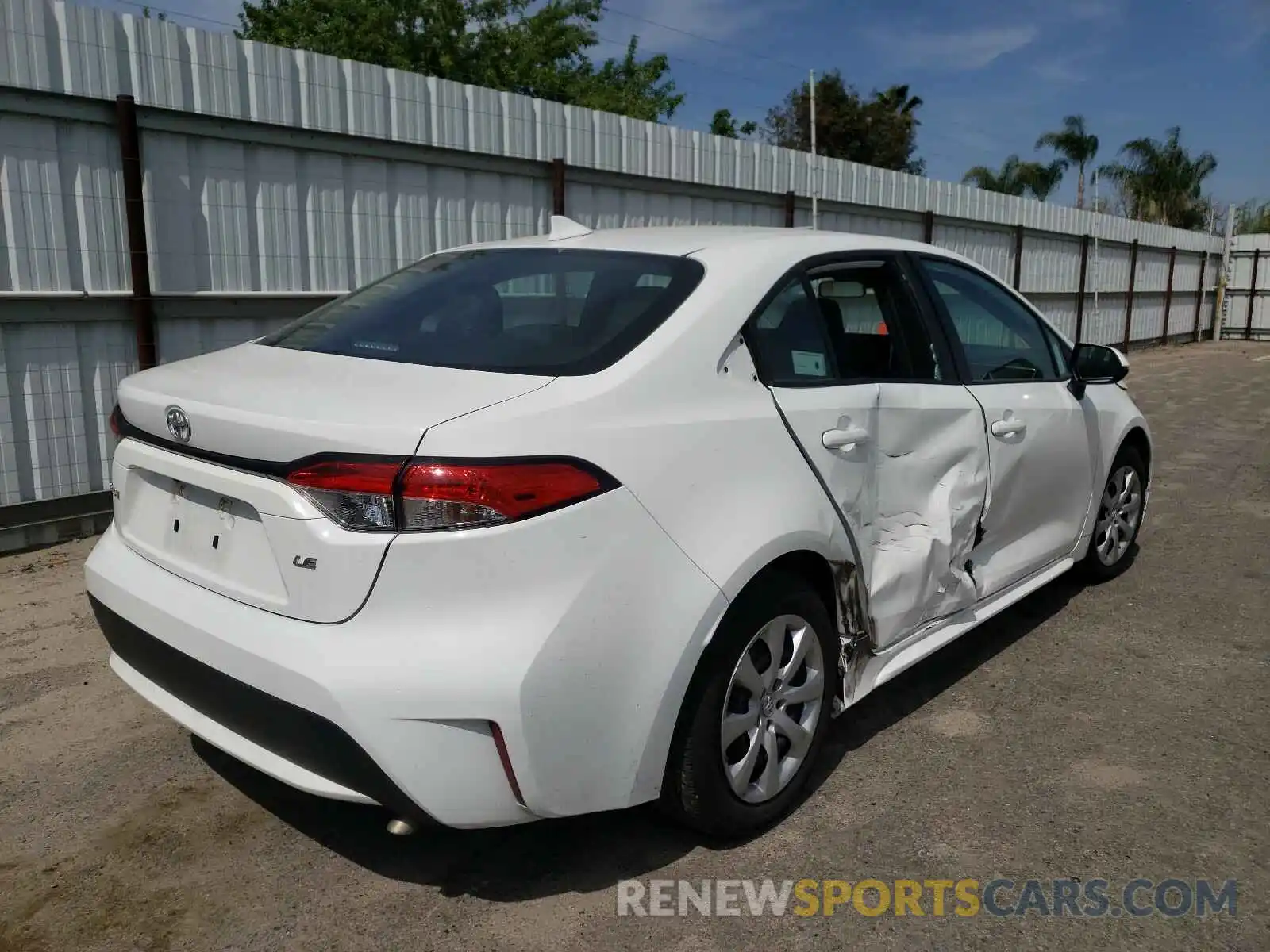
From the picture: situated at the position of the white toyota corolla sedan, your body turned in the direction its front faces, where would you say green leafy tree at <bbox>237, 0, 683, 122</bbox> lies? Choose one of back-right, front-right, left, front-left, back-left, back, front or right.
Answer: front-left

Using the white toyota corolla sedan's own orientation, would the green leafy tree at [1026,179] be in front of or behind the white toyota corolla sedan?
in front

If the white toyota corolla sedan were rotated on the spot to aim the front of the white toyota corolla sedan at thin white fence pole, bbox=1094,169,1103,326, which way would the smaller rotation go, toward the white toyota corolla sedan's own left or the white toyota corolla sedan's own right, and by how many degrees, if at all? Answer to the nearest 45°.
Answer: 0° — it already faces it

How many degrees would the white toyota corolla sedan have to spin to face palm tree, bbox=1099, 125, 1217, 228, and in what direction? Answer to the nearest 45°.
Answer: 0° — it already faces it

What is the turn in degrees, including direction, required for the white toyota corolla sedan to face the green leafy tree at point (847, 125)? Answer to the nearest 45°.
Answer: approximately 45° to its left

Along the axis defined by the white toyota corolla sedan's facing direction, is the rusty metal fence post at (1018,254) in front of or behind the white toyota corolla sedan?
in front

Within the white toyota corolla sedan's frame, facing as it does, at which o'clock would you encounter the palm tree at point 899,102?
The palm tree is roughly at 11 o'clock from the white toyota corolla sedan.

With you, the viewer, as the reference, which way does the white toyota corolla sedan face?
facing away from the viewer and to the right of the viewer
